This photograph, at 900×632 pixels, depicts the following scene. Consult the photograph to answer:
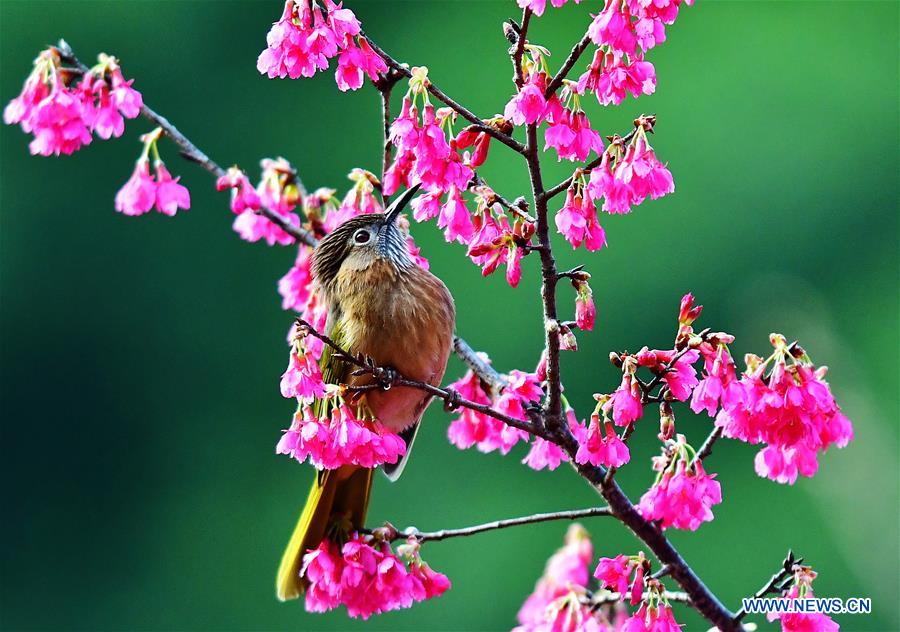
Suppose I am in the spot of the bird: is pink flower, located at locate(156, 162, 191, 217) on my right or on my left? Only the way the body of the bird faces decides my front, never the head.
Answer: on my right

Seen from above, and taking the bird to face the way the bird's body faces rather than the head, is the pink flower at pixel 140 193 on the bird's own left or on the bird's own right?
on the bird's own right

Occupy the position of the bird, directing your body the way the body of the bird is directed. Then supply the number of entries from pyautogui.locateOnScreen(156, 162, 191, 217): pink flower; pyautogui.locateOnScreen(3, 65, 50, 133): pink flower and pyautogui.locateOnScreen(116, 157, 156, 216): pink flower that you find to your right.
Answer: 3

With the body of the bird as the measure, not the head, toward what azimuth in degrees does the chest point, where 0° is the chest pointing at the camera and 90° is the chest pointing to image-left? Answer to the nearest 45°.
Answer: approximately 315°

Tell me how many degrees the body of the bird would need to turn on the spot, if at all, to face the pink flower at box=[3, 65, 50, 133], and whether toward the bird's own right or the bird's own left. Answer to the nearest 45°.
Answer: approximately 90° to the bird's own right

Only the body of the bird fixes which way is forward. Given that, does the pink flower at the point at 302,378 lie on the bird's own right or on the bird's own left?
on the bird's own right
